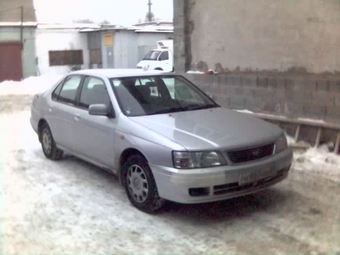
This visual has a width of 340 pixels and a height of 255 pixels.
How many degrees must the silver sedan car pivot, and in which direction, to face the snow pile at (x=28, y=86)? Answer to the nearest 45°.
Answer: approximately 135° to its left

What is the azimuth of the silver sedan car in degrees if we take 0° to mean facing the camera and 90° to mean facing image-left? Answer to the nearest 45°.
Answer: approximately 315°

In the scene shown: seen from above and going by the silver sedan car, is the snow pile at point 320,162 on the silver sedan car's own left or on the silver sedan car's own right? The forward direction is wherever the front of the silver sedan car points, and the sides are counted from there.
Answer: on the silver sedan car's own left

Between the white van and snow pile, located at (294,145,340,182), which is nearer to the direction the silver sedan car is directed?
the snow pile

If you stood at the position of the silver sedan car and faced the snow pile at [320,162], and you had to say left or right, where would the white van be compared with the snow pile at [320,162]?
left

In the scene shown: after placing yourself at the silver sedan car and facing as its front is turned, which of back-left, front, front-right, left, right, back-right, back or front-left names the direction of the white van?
back-left
